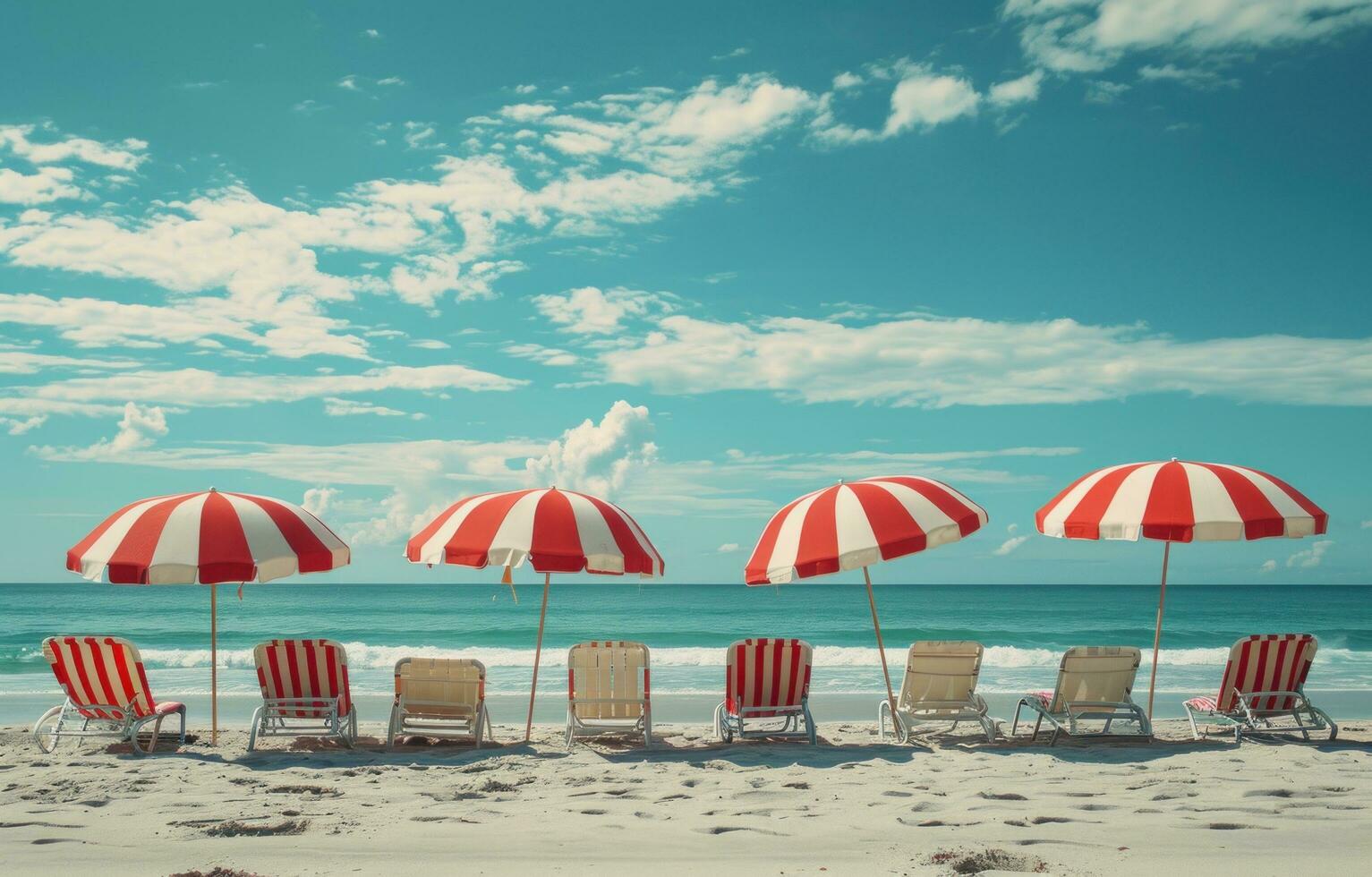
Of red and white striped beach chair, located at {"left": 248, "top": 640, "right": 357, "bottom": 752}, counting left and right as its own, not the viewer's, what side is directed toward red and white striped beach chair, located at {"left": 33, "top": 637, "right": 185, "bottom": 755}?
left

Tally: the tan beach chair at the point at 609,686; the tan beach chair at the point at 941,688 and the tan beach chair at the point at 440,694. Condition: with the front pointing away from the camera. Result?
3

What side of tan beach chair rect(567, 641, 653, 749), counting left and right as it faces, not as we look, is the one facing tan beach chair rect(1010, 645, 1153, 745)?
right

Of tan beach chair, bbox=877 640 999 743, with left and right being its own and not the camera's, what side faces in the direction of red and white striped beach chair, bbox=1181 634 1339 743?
right

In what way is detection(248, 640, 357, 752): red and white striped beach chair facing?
away from the camera

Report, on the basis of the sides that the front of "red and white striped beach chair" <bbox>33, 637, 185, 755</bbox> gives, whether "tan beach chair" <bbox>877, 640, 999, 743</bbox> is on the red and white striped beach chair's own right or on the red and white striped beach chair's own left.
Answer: on the red and white striped beach chair's own right

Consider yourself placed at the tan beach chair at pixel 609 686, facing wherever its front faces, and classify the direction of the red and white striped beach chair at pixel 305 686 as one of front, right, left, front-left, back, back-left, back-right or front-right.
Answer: left

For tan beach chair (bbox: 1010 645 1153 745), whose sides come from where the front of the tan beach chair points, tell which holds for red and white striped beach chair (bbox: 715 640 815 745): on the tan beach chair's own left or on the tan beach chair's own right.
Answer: on the tan beach chair's own left

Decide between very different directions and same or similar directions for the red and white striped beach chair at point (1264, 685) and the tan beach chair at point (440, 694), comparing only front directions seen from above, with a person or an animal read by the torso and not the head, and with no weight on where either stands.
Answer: same or similar directions

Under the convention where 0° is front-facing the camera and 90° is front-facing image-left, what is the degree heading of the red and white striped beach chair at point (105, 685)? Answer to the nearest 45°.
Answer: approximately 225°

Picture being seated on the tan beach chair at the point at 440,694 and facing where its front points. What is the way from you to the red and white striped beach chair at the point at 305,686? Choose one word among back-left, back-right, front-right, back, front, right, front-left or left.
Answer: left

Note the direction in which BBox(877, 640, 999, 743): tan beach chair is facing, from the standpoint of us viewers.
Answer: facing away from the viewer

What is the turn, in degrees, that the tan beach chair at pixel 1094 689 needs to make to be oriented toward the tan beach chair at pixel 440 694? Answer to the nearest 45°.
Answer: approximately 45° to its left

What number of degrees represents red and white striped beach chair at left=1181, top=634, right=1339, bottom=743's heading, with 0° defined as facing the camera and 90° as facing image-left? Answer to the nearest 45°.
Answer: approximately 135°

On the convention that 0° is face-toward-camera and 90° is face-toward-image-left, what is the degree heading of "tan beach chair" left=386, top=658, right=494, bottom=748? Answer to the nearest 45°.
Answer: approximately 180°

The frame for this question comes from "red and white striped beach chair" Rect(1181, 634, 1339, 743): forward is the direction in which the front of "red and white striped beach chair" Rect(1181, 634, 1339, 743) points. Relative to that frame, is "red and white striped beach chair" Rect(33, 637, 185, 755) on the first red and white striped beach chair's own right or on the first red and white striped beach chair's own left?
on the first red and white striped beach chair's own left
